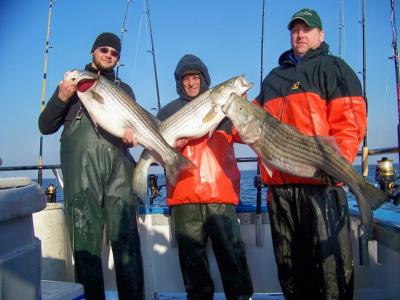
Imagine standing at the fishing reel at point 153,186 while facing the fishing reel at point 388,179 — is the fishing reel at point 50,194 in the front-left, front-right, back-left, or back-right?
back-right

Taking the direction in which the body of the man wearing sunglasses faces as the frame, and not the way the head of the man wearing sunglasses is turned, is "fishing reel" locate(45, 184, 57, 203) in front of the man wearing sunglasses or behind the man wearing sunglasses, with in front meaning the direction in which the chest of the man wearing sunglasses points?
behind

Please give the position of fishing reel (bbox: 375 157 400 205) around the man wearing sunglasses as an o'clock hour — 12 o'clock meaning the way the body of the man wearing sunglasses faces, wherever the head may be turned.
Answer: The fishing reel is roughly at 10 o'clock from the man wearing sunglasses.

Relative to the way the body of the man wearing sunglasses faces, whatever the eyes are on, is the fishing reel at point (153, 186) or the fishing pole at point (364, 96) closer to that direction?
the fishing pole

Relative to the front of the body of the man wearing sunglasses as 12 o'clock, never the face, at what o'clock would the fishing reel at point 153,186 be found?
The fishing reel is roughly at 7 o'clock from the man wearing sunglasses.

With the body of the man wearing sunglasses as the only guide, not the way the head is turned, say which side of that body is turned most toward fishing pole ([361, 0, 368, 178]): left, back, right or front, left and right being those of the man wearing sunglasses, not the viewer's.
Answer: left

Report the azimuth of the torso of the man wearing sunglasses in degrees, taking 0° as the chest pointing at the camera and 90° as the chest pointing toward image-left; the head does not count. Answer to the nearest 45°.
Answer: approximately 0°

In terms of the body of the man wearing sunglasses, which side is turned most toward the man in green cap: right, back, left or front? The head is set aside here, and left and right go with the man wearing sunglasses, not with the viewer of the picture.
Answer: left
